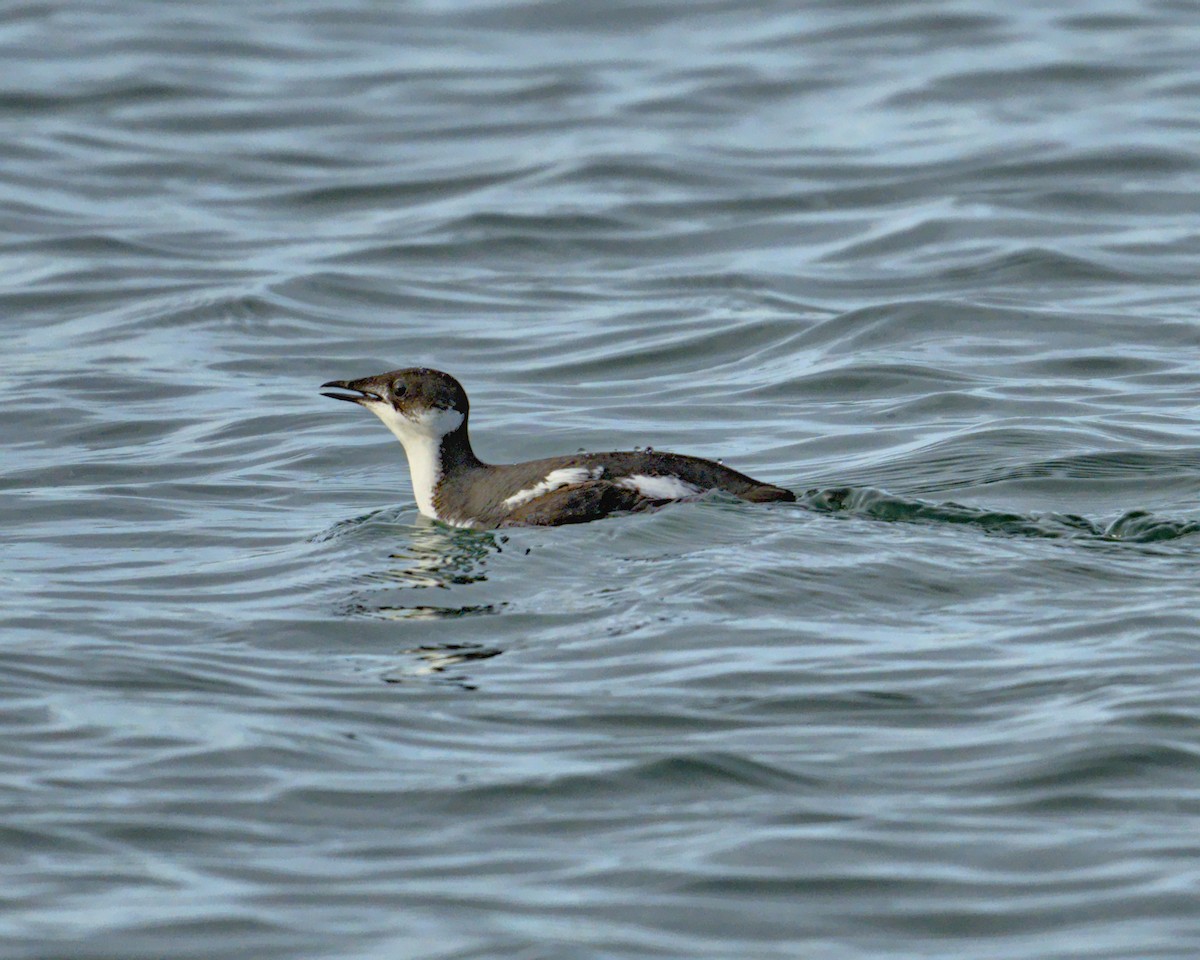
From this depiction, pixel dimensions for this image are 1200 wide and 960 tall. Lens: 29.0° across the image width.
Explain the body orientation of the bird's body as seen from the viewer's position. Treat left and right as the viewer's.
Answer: facing to the left of the viewer
